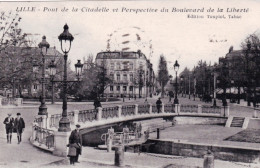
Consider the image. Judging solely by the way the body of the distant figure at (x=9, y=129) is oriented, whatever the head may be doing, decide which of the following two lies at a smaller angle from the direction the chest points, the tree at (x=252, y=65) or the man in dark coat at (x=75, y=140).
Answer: the man in dark coat

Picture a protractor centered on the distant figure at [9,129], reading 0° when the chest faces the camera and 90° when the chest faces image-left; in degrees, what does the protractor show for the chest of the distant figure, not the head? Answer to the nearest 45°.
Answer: approximately 0°

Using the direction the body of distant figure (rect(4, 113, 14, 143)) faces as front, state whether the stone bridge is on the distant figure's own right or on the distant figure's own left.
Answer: on the distant figure's own left

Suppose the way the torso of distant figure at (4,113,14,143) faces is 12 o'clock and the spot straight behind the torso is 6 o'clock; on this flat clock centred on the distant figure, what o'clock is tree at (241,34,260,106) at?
The tree is roughly at 8 o'clock from the distant figure.

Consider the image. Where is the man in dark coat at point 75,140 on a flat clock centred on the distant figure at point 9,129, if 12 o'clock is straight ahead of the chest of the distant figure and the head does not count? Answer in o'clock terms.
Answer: The man in dark coat is roughly at 11 o'clock from the distant figure.
